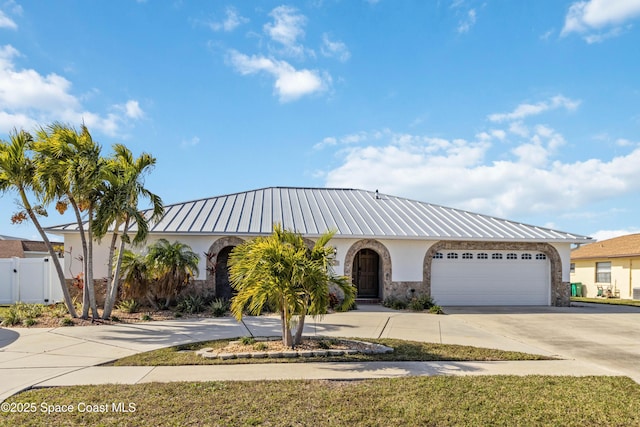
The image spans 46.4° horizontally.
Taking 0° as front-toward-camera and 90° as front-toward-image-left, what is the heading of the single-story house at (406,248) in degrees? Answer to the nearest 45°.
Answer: approximately 0°

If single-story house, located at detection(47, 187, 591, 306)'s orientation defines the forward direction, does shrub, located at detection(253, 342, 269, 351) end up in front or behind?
in front

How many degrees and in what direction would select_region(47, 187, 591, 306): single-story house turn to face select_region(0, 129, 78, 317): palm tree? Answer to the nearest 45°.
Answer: approximately 45° to its right

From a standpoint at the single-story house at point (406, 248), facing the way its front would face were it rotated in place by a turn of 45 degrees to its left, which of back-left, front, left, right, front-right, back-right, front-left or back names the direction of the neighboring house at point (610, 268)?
left

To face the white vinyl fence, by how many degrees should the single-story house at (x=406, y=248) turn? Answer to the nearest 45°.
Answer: approximately 90° to its right

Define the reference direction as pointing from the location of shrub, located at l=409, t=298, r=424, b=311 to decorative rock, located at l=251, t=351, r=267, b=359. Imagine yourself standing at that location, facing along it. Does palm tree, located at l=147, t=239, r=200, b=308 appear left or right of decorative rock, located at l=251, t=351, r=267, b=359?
right

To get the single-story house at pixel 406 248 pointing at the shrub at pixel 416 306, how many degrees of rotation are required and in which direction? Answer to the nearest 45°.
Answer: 0° — it already faces it

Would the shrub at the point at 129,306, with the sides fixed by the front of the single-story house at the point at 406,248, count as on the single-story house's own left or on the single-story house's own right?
on the single-story house's own right

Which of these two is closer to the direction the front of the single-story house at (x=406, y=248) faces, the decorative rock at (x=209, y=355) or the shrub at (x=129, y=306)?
the decorative rock

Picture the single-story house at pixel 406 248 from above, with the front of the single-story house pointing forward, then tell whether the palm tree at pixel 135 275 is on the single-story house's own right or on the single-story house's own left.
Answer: on the single-story house's own right
